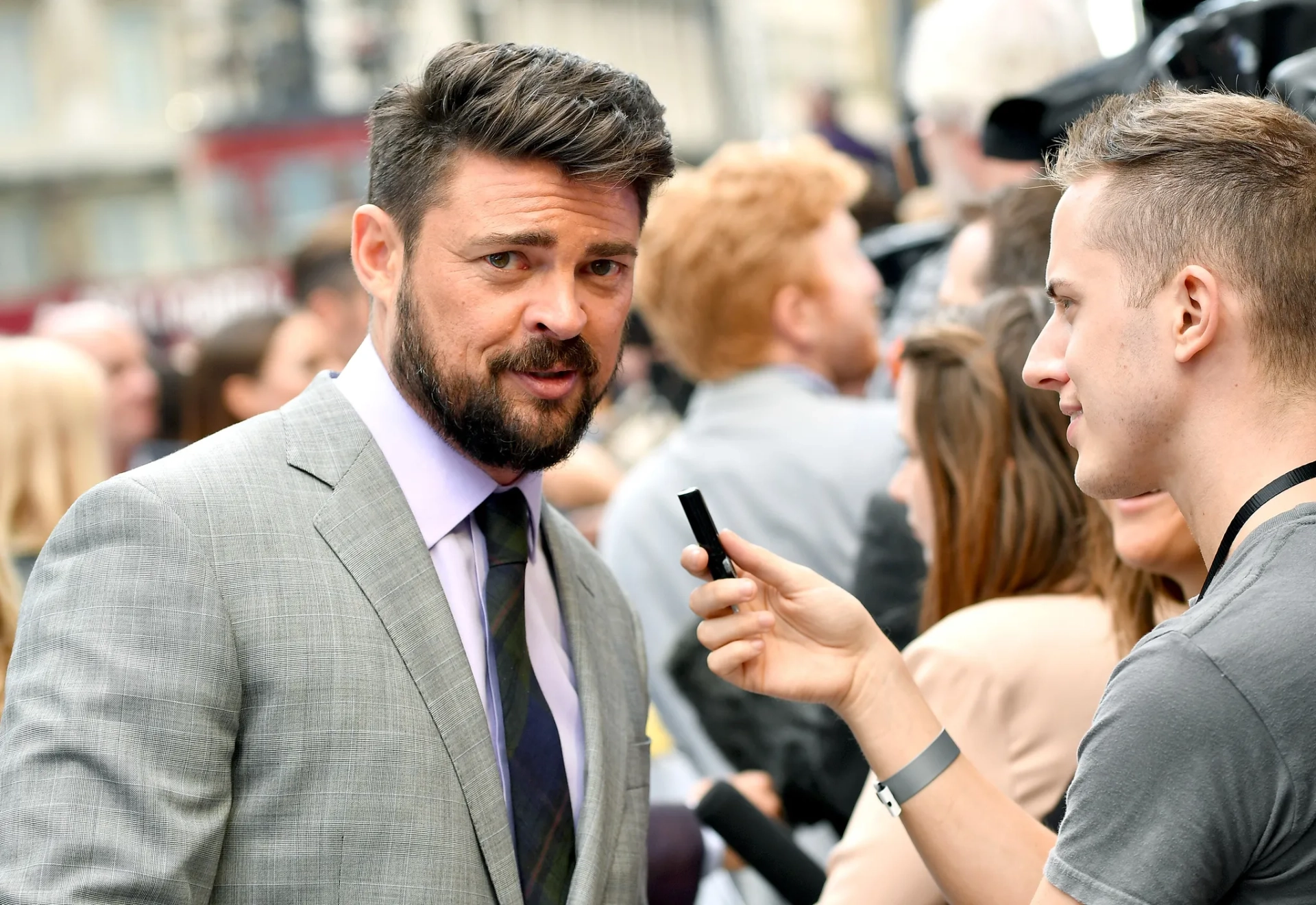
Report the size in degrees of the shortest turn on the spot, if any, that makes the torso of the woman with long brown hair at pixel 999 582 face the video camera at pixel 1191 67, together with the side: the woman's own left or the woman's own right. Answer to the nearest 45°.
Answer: approximately 135° to the woman's own right

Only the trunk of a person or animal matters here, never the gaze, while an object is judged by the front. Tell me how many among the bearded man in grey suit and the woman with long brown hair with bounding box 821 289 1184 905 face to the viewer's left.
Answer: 1

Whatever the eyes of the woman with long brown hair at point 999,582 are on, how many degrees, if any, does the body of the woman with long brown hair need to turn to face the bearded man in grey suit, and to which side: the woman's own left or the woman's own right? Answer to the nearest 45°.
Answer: approximately 45° to the woman's own left

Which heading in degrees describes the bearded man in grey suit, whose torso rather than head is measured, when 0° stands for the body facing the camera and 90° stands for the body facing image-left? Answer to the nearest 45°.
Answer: approximately 315°

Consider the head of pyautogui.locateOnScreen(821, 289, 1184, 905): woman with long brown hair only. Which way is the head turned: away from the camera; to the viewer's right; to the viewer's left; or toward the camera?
to the viewer's left

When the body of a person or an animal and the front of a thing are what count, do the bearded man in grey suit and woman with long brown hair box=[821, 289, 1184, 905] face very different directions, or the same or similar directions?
very different directions

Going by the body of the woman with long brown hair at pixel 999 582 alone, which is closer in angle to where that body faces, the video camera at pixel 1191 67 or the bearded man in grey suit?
the bearded man in grey suit

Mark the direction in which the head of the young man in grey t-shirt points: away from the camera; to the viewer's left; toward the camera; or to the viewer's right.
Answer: to the viewer's left

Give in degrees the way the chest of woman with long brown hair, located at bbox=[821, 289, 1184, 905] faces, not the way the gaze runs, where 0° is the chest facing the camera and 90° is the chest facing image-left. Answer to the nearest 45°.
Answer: approximately 90°
